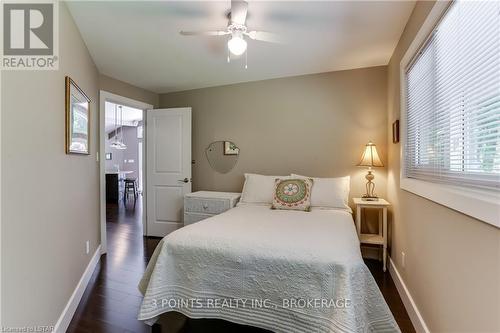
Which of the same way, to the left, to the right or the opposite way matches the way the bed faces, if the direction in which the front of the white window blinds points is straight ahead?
to the left

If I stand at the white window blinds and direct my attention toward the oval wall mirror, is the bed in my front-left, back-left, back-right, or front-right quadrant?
front-left

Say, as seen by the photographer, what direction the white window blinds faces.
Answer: facing the viewer and to the left of the viewer

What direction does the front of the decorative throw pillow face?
toward the camera

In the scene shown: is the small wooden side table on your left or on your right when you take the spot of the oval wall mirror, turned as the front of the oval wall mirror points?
on your left

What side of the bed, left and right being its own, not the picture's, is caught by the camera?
front

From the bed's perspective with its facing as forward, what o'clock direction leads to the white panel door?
The white panel door is roughly at 5 o'clock from the bed.

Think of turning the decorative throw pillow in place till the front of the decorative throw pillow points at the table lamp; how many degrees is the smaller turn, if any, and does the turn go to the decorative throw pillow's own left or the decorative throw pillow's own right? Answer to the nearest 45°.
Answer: approximately 90° to the decorative throw pillow's own left

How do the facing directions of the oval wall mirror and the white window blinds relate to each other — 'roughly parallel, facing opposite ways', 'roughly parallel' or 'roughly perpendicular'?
roughly perpendicular

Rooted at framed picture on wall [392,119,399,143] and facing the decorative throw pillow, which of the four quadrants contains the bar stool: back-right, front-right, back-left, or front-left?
front-right

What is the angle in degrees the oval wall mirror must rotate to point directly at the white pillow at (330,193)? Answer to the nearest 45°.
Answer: approximately 45° to its left

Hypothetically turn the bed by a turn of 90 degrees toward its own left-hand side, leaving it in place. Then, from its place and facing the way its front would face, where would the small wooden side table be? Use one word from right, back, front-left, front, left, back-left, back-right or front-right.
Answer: front-left

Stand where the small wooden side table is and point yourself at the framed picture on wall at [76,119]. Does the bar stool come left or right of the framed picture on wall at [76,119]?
right

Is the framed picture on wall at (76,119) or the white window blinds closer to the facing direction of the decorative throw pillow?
the white window blinds

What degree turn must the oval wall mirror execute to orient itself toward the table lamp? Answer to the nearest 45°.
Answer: approximately 45° to its left

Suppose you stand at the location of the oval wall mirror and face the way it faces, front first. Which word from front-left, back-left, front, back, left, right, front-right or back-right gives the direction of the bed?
front

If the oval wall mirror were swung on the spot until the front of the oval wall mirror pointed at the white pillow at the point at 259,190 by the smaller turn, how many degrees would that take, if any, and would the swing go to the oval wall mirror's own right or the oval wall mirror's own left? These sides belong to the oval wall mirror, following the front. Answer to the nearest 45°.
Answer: approximately 45° to the oval wall mirror's own left
